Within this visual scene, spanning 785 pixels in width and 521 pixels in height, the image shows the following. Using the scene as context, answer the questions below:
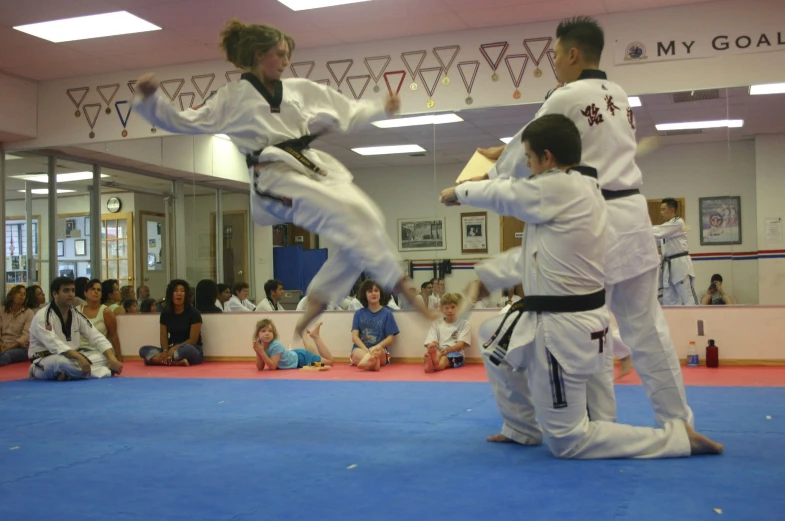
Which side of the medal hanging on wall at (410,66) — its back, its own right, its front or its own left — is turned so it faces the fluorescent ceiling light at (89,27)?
right

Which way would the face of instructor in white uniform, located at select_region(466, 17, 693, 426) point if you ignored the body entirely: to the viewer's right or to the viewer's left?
to the viewer's left

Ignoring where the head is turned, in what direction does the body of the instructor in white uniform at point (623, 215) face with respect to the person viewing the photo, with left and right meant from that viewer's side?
facing away from the viewer and to the left of the viewer

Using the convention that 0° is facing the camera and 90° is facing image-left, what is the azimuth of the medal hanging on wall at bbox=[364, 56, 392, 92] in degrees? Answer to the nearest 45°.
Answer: approximately 0°

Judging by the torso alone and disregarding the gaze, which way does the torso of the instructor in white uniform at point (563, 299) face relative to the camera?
to the viewer's left

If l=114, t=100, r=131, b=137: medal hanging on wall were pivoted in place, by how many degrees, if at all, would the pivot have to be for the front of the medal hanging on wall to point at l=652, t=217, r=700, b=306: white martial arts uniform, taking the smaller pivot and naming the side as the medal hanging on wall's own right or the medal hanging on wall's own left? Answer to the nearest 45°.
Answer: approximately 45° to the medal hanging on wall's own left

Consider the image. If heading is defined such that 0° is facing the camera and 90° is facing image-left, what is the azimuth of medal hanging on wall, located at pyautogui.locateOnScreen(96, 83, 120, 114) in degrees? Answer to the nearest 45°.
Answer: approximately 0°

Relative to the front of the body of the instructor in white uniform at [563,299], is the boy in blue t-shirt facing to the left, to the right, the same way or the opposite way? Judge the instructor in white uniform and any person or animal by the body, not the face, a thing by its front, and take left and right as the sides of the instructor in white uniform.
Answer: to the left
